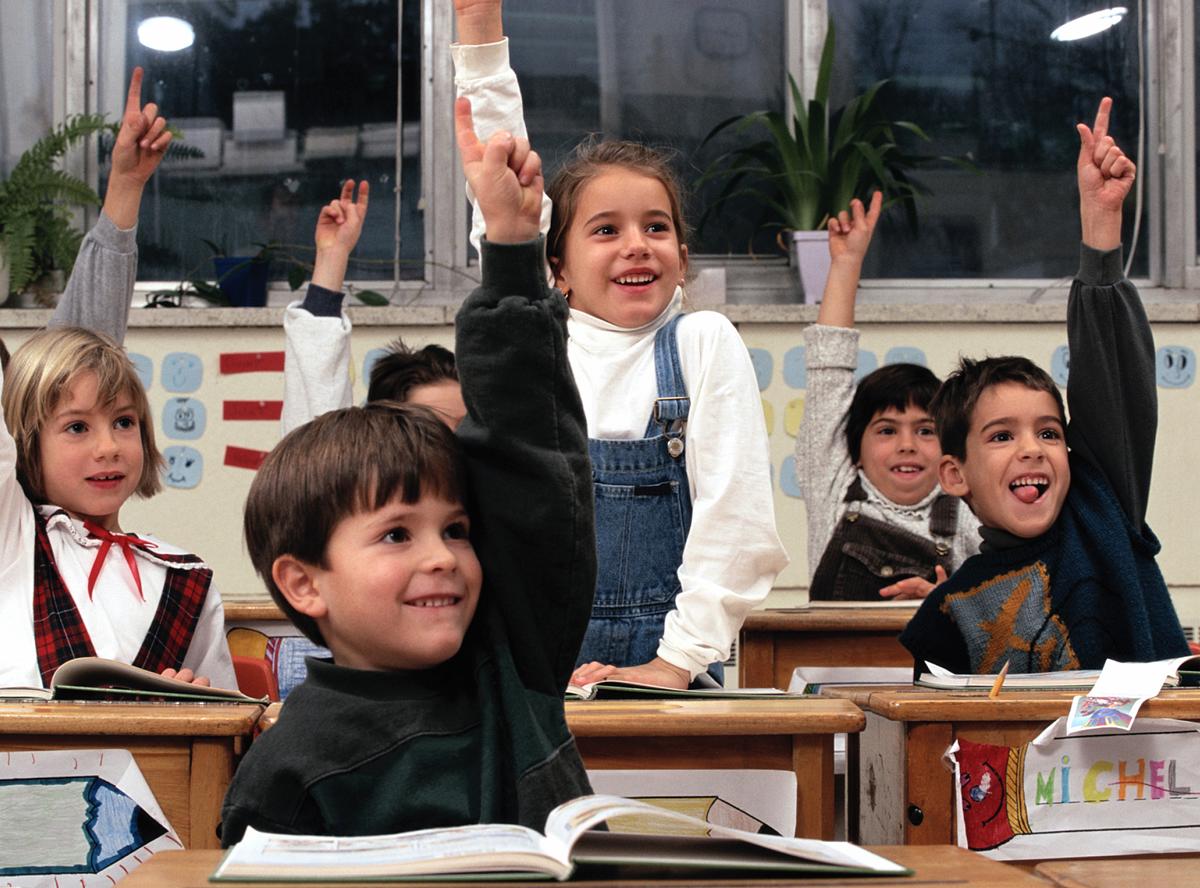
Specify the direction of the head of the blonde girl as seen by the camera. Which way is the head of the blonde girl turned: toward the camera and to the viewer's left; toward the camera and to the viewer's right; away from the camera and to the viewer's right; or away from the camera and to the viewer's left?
toward the camera and to the viewer's right

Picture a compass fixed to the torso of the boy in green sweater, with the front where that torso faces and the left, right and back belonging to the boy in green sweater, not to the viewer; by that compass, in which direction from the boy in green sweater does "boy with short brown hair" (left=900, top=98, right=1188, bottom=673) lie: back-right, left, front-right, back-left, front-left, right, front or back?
left

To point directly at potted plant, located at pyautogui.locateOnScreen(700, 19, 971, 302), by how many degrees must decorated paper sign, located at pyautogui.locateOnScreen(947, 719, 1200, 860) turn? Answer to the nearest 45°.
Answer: approximately 180°

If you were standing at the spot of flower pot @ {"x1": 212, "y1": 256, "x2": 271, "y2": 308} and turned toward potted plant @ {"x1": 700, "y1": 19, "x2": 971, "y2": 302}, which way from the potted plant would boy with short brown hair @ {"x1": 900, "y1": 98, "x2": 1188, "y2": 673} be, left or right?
right

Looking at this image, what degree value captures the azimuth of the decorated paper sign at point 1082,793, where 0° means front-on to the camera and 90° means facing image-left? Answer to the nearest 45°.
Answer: approximately 0°
